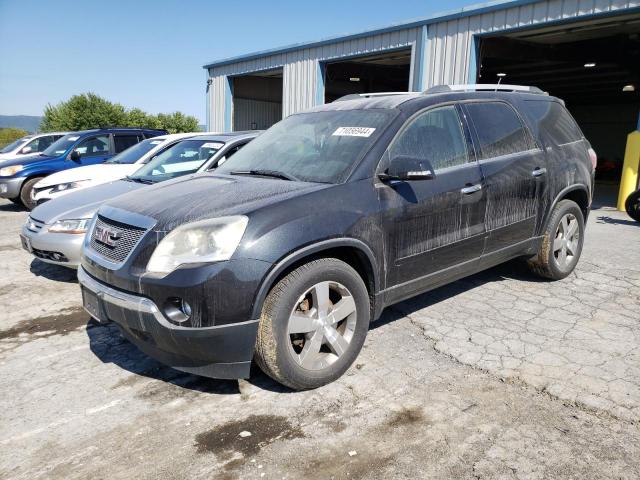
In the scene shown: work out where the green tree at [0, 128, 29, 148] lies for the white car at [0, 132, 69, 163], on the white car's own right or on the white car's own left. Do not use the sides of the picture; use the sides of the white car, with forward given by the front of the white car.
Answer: on the white car's own right

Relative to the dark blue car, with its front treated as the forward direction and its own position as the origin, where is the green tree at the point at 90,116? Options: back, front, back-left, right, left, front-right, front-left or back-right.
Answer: back-right

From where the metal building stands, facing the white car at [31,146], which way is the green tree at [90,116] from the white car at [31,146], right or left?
right

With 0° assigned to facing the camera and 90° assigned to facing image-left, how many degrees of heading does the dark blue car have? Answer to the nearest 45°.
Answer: approximately 45°

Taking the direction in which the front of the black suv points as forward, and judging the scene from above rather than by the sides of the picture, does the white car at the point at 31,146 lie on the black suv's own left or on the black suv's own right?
on the black suv's own right

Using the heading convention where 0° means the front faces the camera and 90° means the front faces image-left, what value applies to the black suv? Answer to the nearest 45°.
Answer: approximately 45°

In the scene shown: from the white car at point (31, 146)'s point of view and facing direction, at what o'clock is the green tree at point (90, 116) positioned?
The green tree is roughly at 5 o'clock from the white car.

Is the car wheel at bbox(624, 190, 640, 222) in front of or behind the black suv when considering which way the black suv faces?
behind
